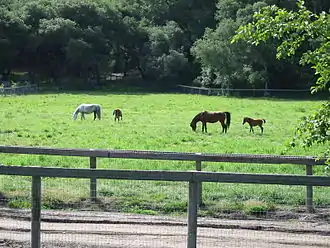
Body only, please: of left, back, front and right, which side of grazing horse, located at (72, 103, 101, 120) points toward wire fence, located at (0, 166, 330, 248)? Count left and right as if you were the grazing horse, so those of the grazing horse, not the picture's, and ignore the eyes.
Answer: left

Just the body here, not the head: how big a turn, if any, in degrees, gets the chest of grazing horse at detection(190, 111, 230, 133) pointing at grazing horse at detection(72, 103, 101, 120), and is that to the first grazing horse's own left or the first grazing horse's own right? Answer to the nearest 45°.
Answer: approximately 45° to the first grazing horse's own right

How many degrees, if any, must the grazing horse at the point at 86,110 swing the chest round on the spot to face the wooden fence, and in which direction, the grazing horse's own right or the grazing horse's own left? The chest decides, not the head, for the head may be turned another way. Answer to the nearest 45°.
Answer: approximately 90° to the grazing horse's own left

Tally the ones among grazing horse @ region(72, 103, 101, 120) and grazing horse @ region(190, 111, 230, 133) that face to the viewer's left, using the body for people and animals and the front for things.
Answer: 2

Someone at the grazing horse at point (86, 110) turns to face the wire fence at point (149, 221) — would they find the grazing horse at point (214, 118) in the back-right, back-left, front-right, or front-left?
front-left

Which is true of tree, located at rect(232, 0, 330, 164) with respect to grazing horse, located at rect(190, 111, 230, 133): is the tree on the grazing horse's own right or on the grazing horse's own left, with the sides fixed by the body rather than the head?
on the grazing horse's own left

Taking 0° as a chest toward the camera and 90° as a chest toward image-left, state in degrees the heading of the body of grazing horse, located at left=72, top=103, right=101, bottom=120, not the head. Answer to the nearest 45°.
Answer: approximately 90°

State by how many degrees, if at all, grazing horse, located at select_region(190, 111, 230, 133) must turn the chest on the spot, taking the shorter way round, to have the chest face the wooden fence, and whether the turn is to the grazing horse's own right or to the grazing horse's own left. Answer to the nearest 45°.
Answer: approximately 90° to the grazing horse's own left

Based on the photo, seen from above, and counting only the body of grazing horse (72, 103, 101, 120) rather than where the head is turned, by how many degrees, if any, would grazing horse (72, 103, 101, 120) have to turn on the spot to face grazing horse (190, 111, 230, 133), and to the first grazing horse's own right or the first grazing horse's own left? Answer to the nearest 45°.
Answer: approximately 135° to the first grazing horse's own left

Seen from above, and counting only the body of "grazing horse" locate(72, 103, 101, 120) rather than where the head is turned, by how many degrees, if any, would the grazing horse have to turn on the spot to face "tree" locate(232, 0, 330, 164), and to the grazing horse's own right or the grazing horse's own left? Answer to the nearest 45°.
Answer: approximately 90° to the grazing horse's own left

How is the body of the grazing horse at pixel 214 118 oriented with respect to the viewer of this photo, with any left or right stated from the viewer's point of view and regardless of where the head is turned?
facing to the left of the viewer
